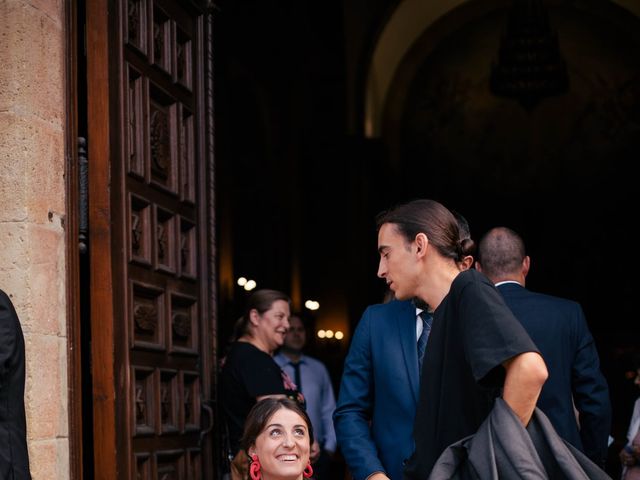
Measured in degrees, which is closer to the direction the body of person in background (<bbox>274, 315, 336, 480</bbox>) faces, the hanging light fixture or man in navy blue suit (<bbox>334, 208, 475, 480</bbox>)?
the man in navy blue suit

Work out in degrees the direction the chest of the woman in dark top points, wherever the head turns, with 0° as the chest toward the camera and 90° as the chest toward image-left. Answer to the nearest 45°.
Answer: approximately 270°

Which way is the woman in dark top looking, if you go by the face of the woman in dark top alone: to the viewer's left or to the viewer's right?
to the viewer's right

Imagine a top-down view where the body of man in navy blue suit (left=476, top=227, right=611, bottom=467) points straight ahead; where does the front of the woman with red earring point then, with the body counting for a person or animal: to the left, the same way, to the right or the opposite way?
the opposite way

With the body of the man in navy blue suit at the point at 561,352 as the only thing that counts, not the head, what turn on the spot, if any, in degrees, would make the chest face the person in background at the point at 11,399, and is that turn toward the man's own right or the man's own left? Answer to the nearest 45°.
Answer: approximately 135° to the man's own left

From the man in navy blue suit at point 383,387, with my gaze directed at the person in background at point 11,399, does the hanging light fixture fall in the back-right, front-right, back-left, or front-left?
back-right

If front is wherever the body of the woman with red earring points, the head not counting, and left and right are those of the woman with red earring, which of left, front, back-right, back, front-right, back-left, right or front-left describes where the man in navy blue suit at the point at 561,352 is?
back-left

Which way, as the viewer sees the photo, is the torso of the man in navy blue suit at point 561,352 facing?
away from the camera

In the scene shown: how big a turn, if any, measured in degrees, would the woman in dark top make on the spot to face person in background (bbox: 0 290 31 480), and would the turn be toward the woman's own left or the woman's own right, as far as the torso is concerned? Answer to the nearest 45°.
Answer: approximately 90° to the woman's own right

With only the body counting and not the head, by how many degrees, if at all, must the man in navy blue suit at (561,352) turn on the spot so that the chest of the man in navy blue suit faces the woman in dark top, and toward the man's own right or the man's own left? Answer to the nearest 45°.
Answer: approximately 45° to the man's own left
